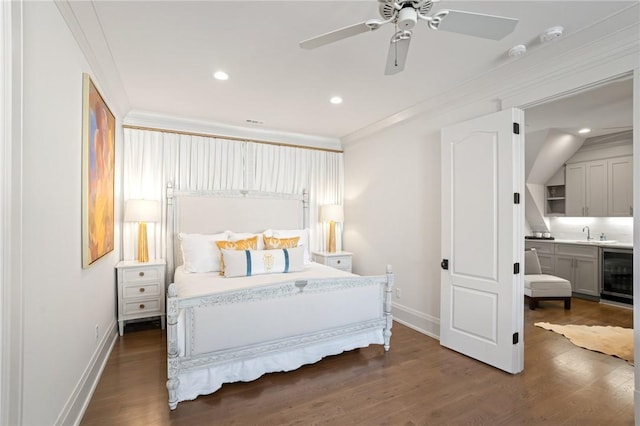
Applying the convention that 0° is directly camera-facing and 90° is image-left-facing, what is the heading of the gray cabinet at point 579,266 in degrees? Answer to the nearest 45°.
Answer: approximately 45°

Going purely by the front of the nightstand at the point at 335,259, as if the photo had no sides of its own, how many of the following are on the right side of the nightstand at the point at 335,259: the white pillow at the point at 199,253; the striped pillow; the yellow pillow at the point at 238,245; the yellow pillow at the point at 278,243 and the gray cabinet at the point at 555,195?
4

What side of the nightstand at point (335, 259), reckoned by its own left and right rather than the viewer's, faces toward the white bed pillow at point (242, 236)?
right

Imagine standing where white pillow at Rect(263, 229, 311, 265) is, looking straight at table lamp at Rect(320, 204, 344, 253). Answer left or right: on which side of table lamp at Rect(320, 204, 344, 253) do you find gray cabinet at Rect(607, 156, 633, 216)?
right

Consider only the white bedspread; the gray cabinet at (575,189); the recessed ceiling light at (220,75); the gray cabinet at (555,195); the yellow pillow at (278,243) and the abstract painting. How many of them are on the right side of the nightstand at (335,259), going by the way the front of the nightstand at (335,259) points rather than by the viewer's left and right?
4

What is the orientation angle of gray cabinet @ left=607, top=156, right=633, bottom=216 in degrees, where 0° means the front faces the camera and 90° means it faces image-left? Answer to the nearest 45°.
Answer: approximately 45°

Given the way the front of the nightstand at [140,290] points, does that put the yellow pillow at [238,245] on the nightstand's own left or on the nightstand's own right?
on the nightstand's own left
